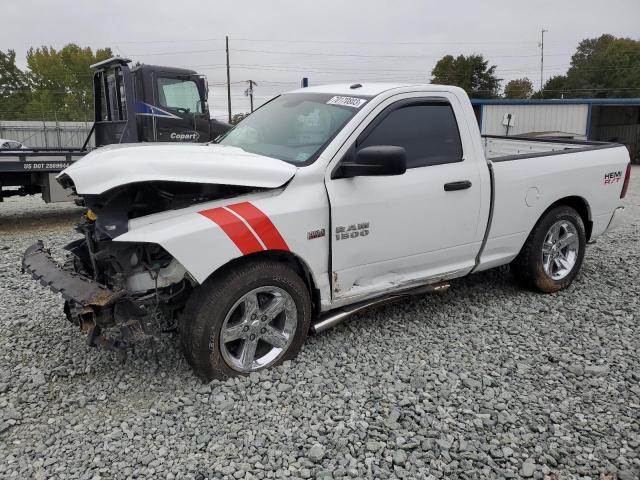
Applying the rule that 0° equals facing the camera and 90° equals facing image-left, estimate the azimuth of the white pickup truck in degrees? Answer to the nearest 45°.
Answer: approximately 45°

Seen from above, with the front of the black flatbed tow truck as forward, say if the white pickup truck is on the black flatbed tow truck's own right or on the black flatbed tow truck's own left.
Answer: on the black flatbed tow truck's own right

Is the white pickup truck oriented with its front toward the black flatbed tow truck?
no

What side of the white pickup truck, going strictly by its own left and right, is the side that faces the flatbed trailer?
right

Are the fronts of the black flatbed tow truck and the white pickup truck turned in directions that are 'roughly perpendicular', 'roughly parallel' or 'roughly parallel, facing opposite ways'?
roughly parallel, facing opposite ways

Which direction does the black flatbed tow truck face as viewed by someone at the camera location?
facing away from the viewer and to the right of the viewer
